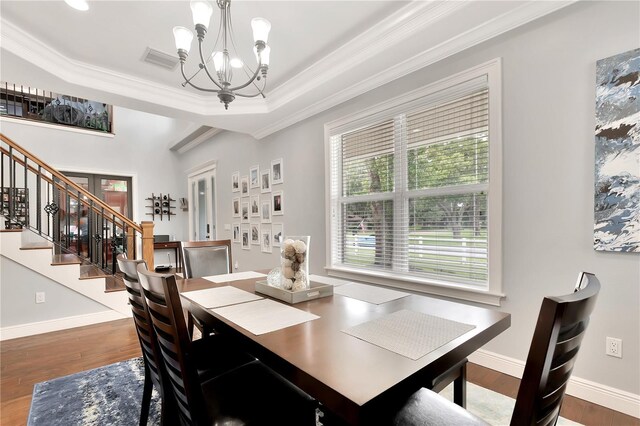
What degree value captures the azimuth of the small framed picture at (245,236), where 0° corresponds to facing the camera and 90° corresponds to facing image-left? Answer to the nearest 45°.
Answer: approximately 45°

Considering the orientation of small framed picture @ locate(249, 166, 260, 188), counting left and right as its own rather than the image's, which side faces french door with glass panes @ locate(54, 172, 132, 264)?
right

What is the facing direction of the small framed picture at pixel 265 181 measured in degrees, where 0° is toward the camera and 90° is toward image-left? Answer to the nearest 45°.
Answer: approximately 45°

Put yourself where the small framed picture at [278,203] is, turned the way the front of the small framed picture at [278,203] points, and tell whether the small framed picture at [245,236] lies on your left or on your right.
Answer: on your right

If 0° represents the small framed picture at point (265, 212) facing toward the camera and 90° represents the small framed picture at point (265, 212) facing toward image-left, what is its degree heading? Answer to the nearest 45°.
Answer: approximately 45°

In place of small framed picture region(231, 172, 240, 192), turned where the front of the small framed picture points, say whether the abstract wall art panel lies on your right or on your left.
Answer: on your left

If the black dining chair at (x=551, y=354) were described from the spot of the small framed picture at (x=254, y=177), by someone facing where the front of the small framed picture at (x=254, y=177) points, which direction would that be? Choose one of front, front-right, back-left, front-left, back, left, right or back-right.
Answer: front-left

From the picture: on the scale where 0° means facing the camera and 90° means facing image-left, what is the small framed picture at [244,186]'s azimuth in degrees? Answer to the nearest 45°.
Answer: approximately 45°
